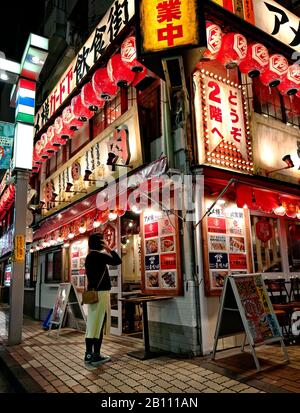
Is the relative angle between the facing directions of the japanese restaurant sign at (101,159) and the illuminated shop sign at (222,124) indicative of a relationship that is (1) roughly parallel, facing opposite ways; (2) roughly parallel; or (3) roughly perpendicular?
roughly perpendicular

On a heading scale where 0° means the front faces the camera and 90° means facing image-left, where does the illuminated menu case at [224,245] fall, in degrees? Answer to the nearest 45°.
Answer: approximately 315°

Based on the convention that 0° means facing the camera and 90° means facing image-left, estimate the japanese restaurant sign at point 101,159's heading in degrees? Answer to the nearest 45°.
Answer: approximately 45°

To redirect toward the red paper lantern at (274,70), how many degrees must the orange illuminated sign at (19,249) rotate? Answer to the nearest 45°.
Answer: approximately 45° to its left

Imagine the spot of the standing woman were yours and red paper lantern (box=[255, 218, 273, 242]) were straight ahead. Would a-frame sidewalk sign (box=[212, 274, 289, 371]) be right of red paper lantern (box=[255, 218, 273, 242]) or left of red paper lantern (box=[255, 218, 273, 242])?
right

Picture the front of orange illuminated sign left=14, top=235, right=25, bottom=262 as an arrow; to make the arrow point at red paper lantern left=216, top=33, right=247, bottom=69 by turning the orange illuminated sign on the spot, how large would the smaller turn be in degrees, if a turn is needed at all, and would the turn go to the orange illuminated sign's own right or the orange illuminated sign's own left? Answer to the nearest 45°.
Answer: approximately 45° to the orange illuminated sign's own left

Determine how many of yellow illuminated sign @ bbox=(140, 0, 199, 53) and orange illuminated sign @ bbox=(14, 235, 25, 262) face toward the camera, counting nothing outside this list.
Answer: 2

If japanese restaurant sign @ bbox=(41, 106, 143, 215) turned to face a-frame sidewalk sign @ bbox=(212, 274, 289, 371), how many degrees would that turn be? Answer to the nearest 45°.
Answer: approximately 90° to its left

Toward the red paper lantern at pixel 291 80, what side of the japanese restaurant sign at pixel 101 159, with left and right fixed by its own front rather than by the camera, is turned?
left
